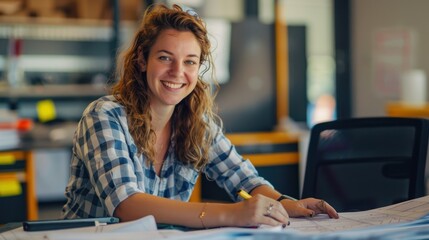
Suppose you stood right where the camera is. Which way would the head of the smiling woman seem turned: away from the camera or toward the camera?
toward the camera

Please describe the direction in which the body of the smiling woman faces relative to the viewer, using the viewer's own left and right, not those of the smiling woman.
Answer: facing the viewer and to the right of the viewer

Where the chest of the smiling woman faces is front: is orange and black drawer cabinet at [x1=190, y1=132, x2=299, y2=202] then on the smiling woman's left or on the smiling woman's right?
on the smiling woman's left

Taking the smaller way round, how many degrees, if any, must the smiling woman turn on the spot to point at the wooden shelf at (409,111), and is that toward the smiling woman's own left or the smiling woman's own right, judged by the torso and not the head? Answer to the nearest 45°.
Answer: approximately 90° to the smiling woman's own left

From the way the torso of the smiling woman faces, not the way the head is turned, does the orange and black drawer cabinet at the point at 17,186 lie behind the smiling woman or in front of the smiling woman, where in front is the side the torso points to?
behind

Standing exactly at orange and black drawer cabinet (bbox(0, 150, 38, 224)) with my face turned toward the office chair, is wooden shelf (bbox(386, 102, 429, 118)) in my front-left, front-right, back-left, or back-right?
front-left

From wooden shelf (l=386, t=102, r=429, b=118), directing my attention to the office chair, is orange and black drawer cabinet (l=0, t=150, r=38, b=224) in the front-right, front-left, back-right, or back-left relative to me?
front-right

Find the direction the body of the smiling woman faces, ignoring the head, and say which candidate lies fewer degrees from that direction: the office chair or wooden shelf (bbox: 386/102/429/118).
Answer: the office chair

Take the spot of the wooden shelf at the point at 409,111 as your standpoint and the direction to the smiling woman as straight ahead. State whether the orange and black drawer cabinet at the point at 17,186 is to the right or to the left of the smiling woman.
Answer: right

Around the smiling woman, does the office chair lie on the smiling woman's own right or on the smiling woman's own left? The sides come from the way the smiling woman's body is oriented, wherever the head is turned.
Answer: on the smiling woman's own left
